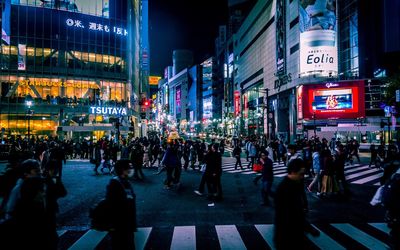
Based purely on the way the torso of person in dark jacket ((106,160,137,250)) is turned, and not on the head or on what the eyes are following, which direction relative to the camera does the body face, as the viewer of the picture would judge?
to the viewer's right

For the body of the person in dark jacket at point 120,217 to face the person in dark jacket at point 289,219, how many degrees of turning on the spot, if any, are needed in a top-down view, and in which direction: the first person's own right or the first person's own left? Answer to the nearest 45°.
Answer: approximately 45° to the first person's own right

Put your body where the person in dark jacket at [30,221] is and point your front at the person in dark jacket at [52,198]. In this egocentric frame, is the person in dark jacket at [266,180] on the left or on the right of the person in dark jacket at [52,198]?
right
